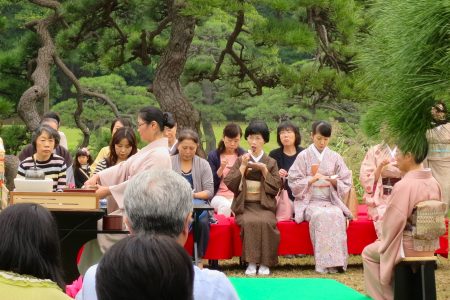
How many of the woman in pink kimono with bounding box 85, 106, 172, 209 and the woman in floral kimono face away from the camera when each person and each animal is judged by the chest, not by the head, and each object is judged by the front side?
0

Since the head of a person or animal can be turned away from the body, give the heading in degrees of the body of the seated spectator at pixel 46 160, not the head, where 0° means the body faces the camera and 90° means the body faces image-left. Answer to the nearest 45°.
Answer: approximately 0°

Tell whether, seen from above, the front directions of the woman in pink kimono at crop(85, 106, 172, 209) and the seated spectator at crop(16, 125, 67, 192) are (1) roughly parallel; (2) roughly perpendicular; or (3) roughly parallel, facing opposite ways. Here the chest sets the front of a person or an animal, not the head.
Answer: roughly perpendicular

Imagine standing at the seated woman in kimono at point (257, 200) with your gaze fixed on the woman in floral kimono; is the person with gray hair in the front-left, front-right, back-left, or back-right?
back-right

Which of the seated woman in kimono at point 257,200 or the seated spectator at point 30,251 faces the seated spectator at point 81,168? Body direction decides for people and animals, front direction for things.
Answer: the seated spectator at point 30,251

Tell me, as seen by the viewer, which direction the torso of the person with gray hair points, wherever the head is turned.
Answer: away from the camera

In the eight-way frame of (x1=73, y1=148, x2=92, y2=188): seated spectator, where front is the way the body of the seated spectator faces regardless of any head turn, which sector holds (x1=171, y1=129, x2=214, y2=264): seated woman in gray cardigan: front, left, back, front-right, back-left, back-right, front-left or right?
front-left

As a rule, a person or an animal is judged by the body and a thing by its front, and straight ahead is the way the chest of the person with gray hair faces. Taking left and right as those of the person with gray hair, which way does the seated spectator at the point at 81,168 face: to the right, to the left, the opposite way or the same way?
the opposite way

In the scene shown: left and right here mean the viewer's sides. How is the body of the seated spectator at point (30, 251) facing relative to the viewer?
facing away from the viewer

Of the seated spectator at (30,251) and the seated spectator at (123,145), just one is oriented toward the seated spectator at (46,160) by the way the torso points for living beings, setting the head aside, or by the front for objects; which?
the seated spectator at (30,251)

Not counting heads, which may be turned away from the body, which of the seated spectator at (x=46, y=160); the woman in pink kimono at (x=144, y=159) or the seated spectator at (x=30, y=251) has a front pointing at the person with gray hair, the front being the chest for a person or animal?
the seated spectator at (x=46, y=160)

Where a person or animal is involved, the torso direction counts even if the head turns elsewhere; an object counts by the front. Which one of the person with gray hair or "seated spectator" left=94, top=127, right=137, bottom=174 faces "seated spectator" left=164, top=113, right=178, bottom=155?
the person with gray hair

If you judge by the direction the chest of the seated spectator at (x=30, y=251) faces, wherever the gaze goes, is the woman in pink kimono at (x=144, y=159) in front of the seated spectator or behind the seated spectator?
in front

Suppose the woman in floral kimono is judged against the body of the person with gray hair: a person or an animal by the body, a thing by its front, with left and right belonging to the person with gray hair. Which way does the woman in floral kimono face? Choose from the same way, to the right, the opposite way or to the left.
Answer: the opposite way
